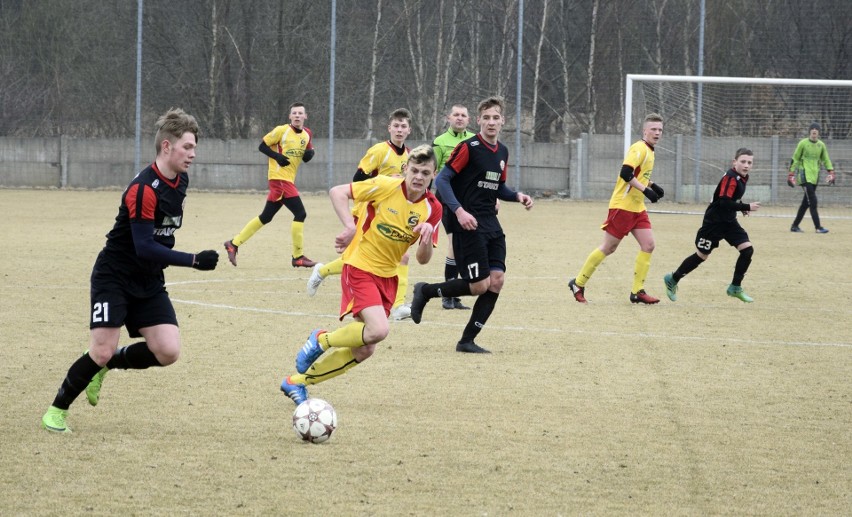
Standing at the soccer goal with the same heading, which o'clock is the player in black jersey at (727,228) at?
The player in black jersey is roughly at 12 o'clock from the soccer goal.

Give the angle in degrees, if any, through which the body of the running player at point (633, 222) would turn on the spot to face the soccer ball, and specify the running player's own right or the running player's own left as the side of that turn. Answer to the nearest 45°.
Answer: approximately 45° to the running player's own right

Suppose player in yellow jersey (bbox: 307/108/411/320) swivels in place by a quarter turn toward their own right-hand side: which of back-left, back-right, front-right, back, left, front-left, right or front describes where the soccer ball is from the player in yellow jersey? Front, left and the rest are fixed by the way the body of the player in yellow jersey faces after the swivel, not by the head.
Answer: front-left

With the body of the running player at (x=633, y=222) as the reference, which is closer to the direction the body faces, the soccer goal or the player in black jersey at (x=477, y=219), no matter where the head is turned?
the player in black jersey

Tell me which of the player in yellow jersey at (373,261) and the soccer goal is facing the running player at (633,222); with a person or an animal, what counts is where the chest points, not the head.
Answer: the soccer goal

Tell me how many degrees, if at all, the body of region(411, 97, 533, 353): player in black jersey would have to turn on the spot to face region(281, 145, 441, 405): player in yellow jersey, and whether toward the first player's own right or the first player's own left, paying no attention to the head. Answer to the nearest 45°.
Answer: approximately 45° to the first player's own right
